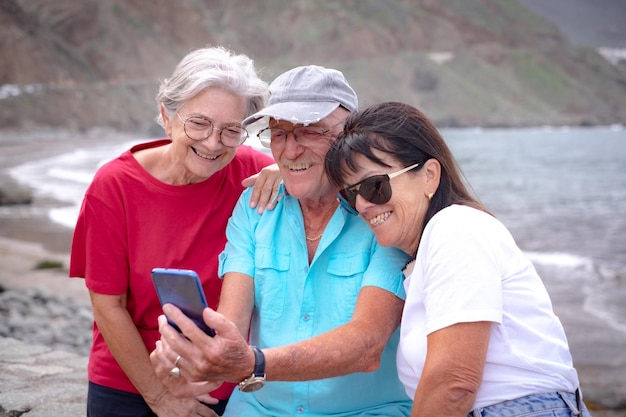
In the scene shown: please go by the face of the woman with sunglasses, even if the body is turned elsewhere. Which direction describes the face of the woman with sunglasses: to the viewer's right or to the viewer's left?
to the viewer's left

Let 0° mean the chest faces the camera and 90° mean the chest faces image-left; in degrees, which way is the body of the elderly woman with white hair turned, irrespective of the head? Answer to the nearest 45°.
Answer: approximately 315°

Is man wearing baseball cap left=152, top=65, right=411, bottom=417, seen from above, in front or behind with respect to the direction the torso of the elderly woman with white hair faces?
in front

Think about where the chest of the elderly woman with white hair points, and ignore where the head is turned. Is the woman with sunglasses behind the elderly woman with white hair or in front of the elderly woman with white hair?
in front
